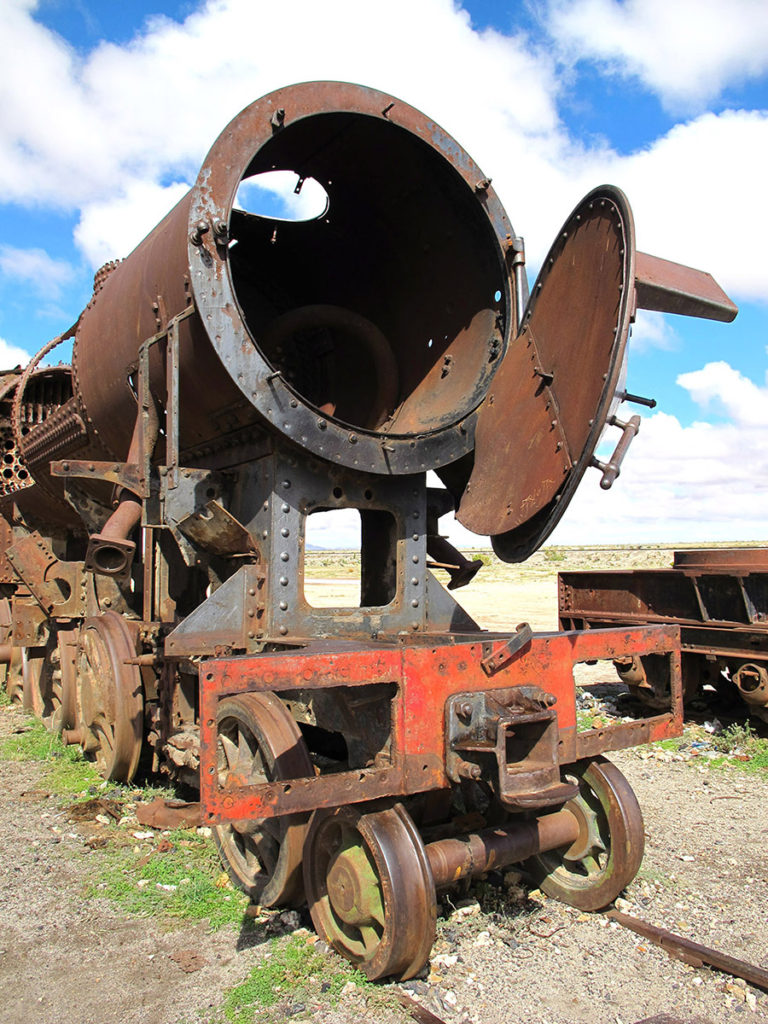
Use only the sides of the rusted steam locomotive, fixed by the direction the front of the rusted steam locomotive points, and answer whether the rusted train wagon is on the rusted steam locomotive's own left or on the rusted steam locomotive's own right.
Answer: on the rusted steam locomotive's own left

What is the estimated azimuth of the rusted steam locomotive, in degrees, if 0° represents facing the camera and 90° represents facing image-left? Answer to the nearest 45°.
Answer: approximately 315°
